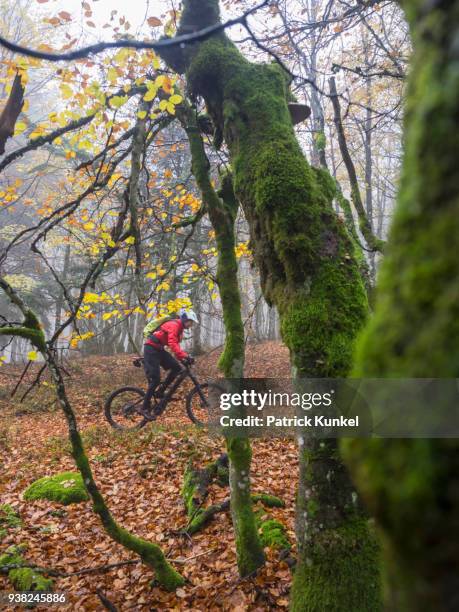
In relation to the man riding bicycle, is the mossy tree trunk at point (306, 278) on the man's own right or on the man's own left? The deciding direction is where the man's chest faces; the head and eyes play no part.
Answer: on the man's own right

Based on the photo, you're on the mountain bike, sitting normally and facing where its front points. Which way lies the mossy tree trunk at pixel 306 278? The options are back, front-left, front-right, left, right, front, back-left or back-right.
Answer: right

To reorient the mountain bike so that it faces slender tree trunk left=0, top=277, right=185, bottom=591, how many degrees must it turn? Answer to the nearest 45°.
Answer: approximately 90° to its right

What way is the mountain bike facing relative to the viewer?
to the viewer's right

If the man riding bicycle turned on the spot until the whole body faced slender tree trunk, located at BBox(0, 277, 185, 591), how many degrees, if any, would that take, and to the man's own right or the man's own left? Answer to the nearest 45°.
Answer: approximately 90° to the man's own right

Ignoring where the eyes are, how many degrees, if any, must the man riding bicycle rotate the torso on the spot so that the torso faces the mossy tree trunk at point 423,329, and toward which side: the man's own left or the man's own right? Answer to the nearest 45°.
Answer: approximately 90° to the man's own right

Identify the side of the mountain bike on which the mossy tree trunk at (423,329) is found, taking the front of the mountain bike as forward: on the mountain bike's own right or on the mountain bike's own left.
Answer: on the mountain bike's own right

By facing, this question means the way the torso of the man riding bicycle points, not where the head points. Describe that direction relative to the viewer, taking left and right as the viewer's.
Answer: facing to the right of the viewer
